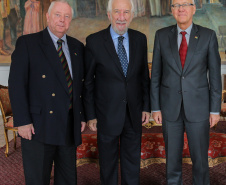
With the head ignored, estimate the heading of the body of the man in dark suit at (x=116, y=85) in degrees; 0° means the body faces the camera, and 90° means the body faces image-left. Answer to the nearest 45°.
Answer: approximately 0°

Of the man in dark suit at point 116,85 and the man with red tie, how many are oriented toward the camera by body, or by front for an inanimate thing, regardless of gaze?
2

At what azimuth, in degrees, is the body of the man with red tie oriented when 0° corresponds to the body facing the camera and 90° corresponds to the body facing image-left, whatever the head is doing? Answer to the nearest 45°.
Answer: approximately 0°

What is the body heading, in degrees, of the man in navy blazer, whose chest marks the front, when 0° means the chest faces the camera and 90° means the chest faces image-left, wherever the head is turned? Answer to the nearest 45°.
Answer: approximately 315°

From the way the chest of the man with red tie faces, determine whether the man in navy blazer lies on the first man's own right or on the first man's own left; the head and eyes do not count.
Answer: on the first man's own right

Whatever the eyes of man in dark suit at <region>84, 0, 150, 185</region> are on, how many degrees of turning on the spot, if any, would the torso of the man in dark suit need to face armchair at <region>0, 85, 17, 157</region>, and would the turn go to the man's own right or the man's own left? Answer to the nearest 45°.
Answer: approximately 135° to the man's own right

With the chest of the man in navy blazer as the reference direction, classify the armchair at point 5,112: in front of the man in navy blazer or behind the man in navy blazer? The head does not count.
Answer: behind
